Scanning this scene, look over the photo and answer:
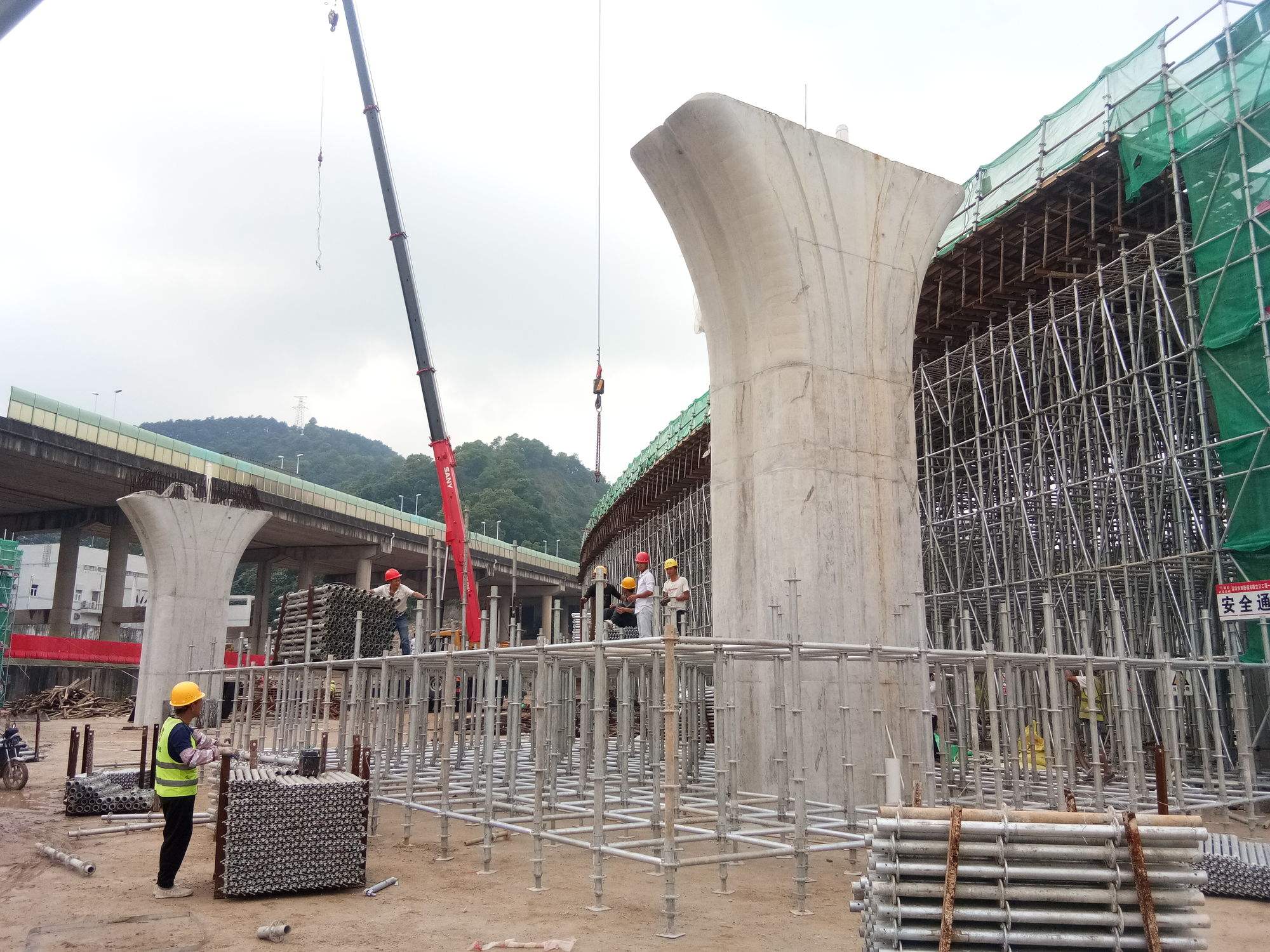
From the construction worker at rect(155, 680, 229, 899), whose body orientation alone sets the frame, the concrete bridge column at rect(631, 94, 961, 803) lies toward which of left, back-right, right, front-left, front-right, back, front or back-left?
front

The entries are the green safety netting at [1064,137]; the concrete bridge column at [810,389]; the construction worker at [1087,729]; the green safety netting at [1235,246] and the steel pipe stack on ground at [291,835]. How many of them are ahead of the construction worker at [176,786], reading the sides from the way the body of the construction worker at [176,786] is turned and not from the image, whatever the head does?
5

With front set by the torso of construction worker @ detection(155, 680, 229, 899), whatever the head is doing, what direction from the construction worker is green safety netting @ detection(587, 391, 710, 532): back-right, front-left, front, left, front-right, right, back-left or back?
front-left

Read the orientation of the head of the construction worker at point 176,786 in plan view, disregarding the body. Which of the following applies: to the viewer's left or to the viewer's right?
to the viewer's right

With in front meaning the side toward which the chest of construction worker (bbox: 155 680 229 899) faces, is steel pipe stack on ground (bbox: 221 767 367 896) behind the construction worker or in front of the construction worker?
in front

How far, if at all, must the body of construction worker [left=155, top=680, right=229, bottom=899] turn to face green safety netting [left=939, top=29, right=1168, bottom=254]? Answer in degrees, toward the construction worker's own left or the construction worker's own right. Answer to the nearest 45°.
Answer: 0° — they already face it

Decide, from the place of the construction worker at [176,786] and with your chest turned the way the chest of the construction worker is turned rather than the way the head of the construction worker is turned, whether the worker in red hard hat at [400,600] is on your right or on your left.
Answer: on your left

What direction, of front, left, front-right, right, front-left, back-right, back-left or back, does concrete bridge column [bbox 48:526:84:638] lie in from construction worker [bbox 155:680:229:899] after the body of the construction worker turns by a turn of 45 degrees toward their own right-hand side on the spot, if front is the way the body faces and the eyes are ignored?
back-left

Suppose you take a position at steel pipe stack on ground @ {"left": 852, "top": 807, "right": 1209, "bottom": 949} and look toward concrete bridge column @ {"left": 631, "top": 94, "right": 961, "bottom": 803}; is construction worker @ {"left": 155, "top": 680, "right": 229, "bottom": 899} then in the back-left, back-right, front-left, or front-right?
front-left

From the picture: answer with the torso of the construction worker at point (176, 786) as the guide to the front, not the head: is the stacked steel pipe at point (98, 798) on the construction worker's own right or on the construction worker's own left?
on the construction worker's own left

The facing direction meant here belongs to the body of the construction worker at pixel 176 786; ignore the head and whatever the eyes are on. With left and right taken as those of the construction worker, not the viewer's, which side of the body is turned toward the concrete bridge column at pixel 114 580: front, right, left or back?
left

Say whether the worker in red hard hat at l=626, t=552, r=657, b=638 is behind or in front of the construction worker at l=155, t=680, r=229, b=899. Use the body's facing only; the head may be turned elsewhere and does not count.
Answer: in front

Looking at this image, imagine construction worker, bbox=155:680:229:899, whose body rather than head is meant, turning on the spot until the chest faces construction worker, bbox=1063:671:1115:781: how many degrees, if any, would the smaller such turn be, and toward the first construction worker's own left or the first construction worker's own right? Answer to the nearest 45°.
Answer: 0° — they already face them

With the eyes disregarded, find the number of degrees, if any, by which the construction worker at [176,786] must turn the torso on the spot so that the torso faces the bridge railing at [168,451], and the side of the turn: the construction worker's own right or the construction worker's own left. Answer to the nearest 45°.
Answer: approximately 90° to the construction worker's own left

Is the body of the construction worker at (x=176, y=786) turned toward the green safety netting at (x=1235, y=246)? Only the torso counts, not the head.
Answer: yes

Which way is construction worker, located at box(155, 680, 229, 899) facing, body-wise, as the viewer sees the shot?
to the viewer's right
